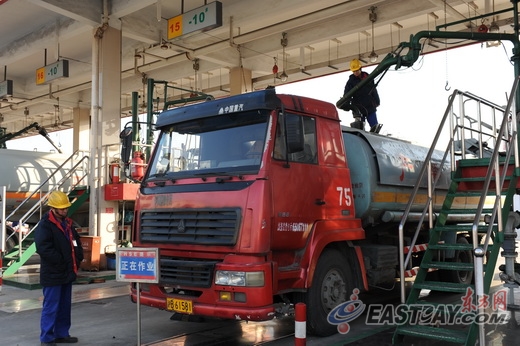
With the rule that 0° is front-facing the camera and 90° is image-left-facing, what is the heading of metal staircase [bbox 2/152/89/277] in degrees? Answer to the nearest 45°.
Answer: approximately 45°

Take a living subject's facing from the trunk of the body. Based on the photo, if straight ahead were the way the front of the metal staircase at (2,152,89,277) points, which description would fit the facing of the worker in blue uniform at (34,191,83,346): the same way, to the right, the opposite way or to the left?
to the left

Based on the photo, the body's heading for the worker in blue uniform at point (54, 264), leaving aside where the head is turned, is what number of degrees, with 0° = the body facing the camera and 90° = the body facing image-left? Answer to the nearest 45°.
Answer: approximately 315°

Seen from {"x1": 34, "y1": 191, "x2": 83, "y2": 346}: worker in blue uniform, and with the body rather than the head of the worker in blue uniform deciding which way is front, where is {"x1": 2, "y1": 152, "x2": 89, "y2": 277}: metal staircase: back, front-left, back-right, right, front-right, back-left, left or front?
back-left
